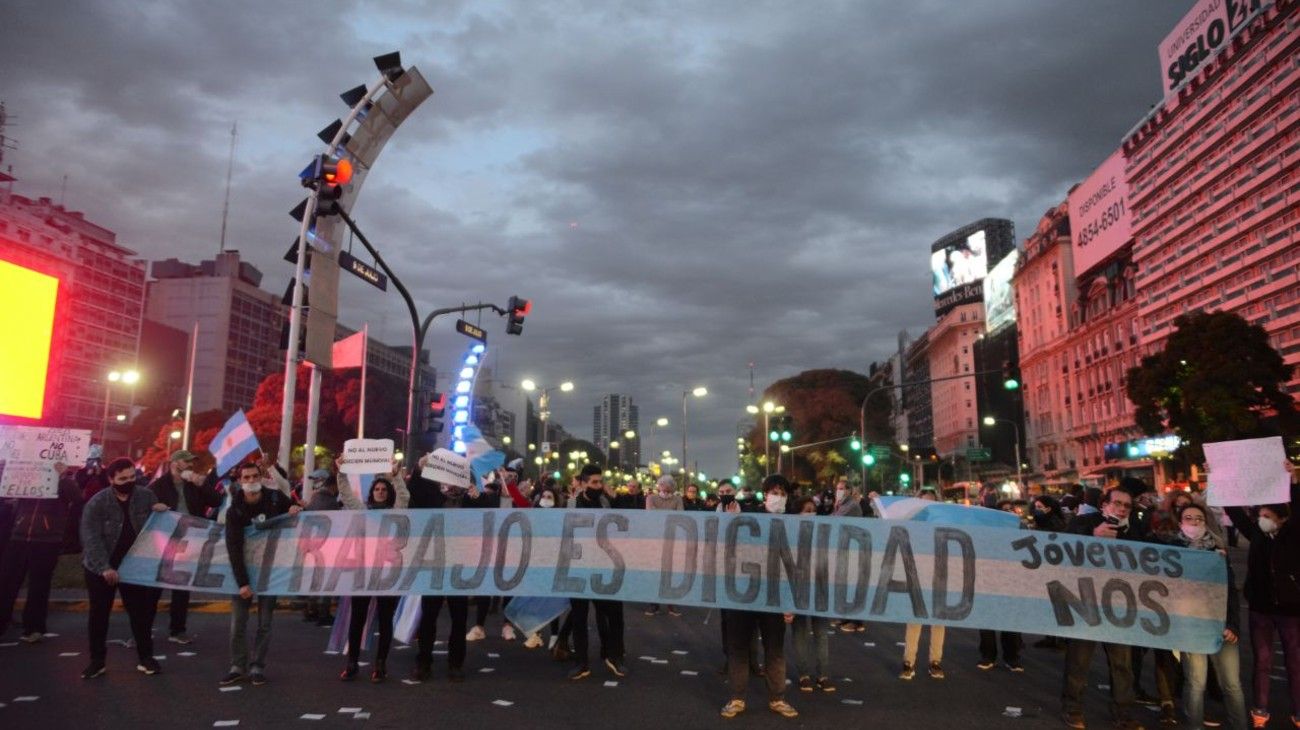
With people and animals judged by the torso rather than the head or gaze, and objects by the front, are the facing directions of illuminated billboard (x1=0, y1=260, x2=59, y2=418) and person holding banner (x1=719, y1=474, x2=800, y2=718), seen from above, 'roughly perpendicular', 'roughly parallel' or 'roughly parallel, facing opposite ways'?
roughly perpendicular

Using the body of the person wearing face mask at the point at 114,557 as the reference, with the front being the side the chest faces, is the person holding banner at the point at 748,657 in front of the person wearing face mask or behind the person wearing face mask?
in front

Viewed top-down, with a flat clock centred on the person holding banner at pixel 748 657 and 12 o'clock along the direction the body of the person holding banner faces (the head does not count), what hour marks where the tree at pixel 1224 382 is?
The tree is roughly at 7 o'clock from the person holding banner.

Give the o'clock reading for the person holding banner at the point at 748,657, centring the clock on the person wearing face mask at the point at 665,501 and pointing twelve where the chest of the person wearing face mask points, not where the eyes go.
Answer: The person holding banner is roughly at 12 o'clock from the person wearing face mask.

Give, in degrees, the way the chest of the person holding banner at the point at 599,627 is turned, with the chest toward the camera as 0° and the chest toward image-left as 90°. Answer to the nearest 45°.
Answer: approximately 0°

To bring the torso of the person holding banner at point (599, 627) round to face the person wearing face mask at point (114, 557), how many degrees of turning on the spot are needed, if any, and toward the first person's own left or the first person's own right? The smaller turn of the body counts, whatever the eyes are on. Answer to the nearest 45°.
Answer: approximately 90° to the first person's own right

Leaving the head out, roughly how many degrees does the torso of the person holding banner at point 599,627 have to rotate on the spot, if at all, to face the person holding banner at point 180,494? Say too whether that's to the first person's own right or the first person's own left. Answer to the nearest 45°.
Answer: approximately 90° to the first person's own right

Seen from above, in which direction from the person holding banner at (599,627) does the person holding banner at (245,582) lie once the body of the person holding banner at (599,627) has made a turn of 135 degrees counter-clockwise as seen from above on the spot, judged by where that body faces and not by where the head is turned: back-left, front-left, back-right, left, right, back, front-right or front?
back-left

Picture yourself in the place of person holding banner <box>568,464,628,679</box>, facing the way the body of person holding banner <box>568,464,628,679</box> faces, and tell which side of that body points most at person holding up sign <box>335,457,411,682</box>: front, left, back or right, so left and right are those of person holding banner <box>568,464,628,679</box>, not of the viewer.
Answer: right

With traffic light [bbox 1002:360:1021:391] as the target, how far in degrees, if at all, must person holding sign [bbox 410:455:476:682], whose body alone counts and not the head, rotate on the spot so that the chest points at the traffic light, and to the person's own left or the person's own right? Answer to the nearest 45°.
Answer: approximately 135° to the person's own left

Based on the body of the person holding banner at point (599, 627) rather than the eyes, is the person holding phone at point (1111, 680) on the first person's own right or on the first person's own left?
on the first person's own left
